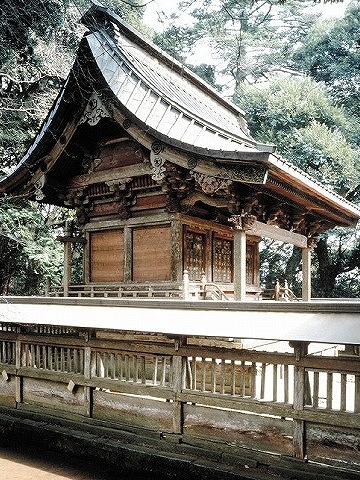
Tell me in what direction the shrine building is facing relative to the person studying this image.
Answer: facing the viewer and to the right of the viewer

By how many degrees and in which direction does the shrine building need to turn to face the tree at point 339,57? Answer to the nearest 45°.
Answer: approximately 90° to its left

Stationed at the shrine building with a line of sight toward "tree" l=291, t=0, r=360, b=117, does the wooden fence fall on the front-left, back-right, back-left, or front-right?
back-right

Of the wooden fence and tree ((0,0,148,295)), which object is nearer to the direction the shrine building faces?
the wooden fence

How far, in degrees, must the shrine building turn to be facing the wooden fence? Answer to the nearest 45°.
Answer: approximately 45° to its right

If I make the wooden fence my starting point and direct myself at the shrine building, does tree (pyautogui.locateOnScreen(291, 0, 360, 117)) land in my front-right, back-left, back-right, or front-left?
front-right

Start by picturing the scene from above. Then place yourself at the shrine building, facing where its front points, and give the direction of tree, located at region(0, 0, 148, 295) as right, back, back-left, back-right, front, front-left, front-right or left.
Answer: back
